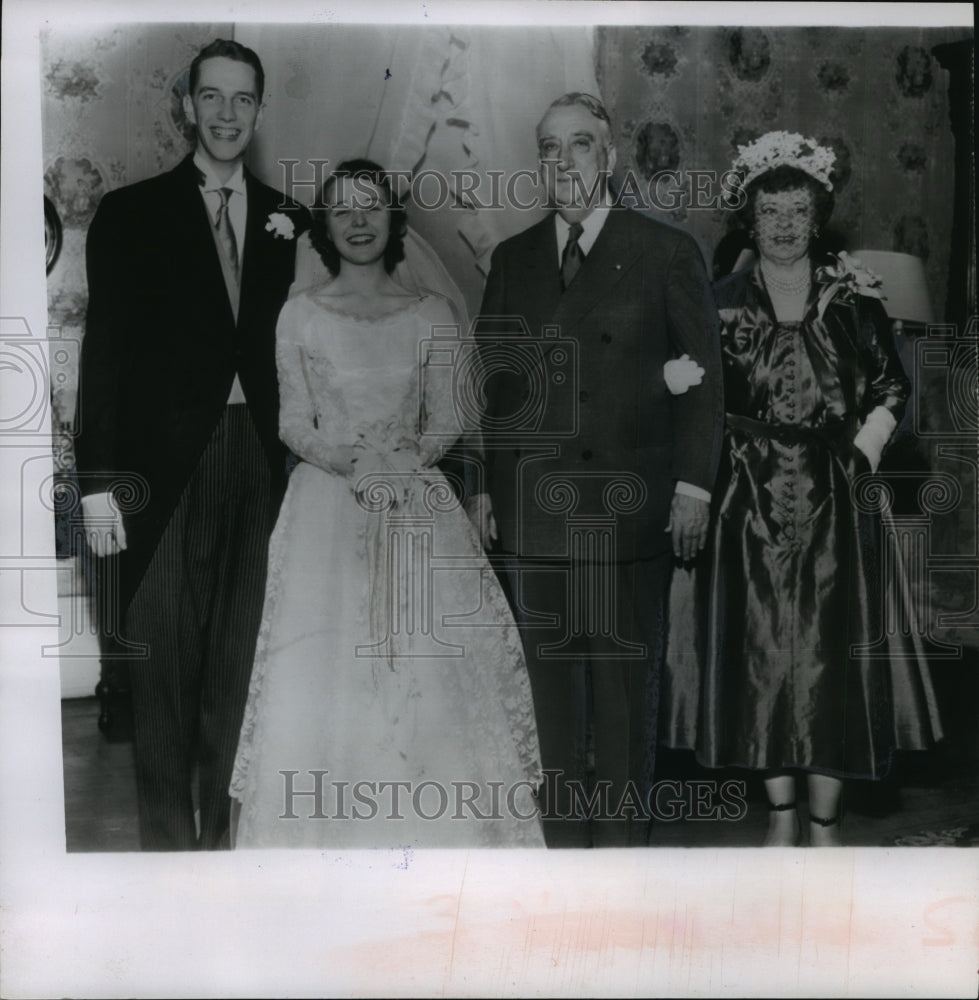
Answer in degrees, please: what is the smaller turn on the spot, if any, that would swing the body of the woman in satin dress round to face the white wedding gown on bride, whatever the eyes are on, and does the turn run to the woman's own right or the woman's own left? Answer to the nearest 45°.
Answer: approximately 90° to the woman's own right

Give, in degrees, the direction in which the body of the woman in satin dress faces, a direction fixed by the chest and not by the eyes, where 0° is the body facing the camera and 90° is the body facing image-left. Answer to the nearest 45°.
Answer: approximately 0°

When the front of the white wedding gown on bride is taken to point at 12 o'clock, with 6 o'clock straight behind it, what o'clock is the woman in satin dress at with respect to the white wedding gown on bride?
The woman in satin dress is roughly at 9 o'clock from the white wedding gown on bride.

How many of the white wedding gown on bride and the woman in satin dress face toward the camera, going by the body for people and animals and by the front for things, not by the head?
2

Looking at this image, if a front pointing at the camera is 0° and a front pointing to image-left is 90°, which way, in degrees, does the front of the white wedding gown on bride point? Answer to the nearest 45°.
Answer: approximately 0°
